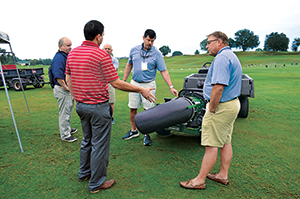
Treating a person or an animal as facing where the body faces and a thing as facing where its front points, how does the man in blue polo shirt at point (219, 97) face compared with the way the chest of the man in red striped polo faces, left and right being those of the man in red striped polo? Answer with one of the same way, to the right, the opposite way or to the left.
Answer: to the left

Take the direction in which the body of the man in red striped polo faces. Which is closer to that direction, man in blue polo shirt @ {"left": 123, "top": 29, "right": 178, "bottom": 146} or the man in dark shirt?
the man in blue polo shirt

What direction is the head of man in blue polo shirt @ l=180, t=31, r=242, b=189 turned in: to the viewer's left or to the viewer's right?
to the viewer's left

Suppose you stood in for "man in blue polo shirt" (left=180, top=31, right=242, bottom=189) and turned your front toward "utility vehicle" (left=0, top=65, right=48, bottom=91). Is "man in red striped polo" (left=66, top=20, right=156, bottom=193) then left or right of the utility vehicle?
left

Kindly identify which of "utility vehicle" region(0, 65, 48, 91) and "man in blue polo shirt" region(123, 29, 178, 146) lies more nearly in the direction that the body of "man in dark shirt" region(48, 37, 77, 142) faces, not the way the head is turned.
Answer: the man in blue polo shirt

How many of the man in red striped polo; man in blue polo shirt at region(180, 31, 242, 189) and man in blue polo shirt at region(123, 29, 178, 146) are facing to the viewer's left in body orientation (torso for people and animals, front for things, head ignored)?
1

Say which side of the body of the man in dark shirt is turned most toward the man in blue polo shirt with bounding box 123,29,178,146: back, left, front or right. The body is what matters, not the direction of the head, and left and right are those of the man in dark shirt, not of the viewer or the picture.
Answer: front

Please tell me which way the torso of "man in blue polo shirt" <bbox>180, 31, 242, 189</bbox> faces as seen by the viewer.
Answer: to the viewer's left

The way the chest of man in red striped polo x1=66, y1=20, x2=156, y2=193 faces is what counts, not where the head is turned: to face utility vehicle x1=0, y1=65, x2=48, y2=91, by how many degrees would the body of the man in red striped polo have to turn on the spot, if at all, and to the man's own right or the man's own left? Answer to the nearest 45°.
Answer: approximately 90° to the man's own left

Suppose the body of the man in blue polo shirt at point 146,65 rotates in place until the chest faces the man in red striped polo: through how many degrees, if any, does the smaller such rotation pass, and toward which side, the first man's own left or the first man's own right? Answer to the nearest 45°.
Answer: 0° — they already face them

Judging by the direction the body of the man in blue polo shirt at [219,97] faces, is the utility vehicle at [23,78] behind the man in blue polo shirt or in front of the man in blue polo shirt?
in front

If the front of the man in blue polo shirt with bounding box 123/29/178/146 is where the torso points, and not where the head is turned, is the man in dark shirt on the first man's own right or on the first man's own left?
on the first man's own right

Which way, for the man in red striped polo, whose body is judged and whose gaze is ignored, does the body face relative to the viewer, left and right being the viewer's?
facing away from the viewer and to the right of the viewer

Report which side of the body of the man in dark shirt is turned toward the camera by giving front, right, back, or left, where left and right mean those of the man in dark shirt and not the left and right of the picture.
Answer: right

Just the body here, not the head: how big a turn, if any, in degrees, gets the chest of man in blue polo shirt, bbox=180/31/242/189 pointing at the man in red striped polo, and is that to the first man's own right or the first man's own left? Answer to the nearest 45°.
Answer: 0° — they already face them
